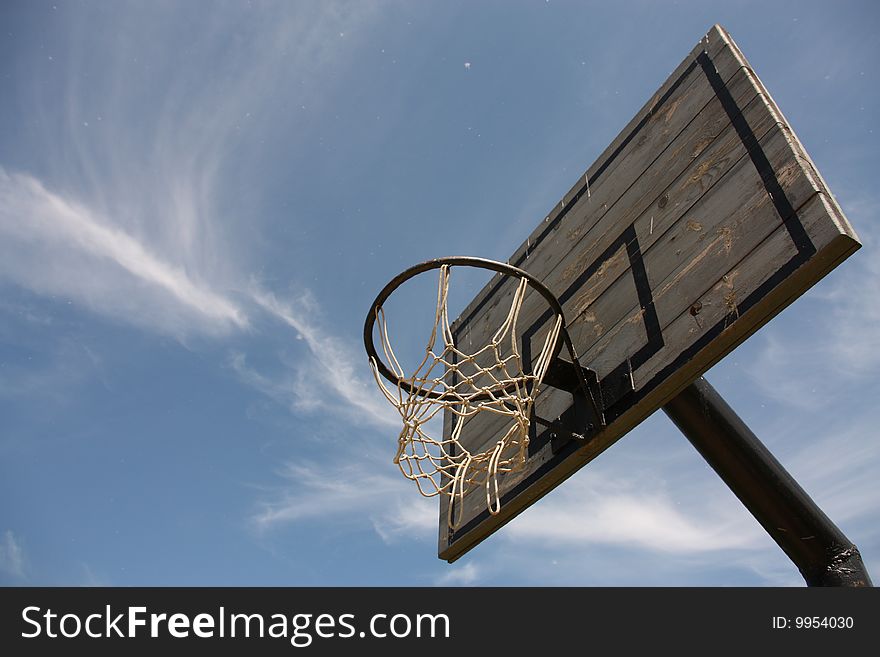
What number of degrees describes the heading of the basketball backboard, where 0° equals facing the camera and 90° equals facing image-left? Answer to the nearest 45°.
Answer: approximately 45°
